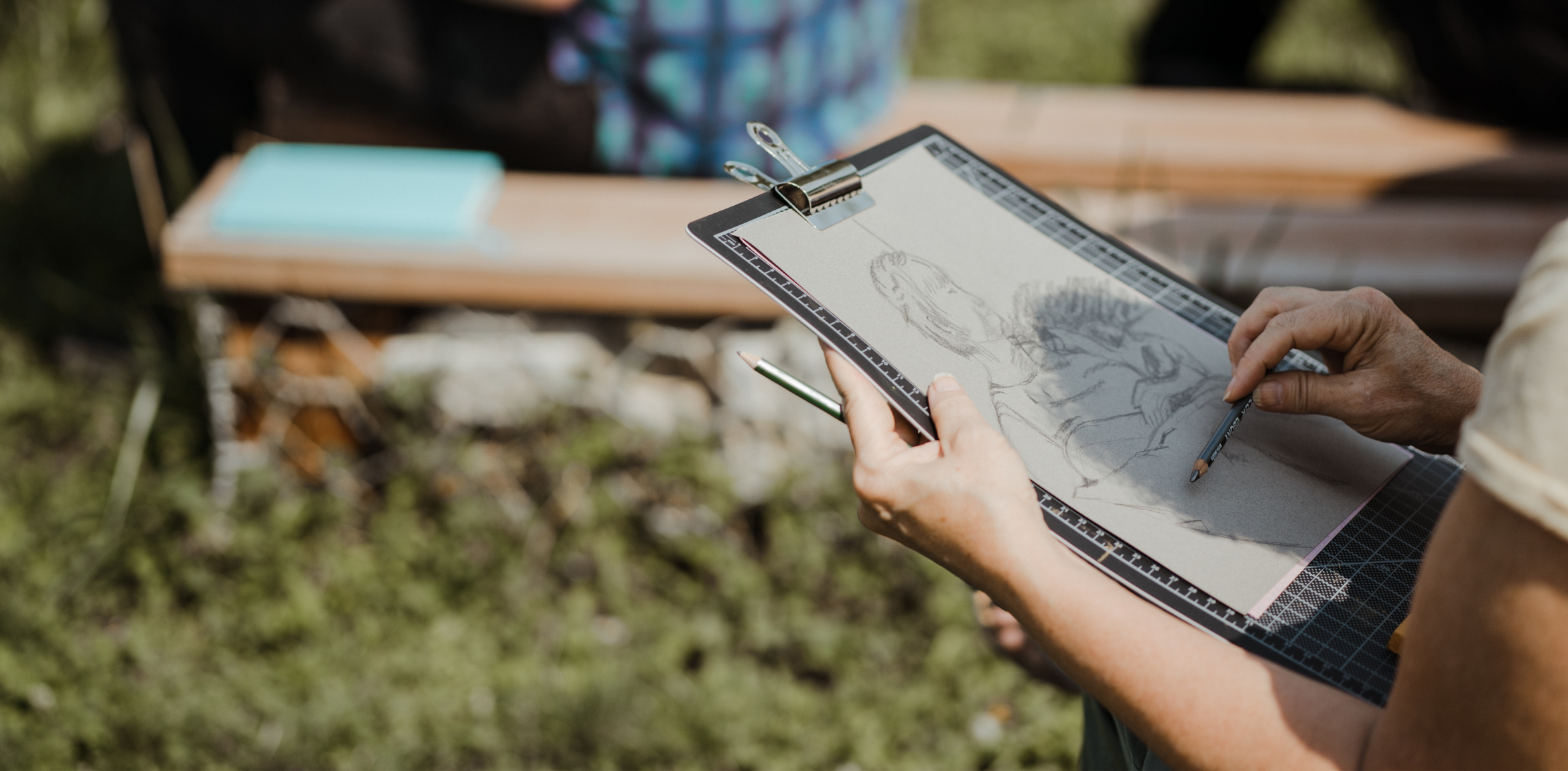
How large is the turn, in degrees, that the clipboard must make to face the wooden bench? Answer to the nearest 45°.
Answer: approximately 135° to its left

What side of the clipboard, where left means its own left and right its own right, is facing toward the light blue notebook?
back

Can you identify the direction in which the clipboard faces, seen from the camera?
facing the viewer and to the right of the viewer

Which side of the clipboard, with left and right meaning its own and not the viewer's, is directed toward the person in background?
back
